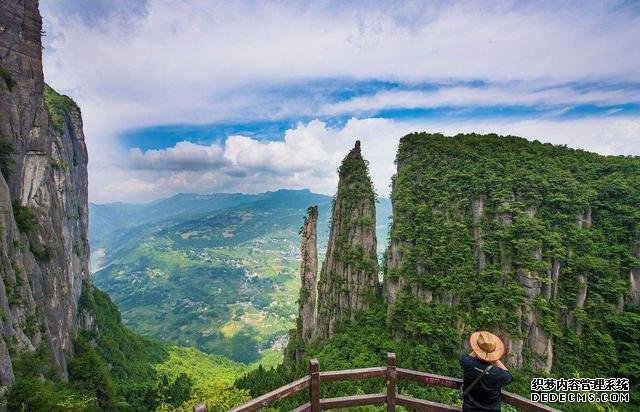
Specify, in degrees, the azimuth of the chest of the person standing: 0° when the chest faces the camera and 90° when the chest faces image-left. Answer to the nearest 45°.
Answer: approximately 180°
